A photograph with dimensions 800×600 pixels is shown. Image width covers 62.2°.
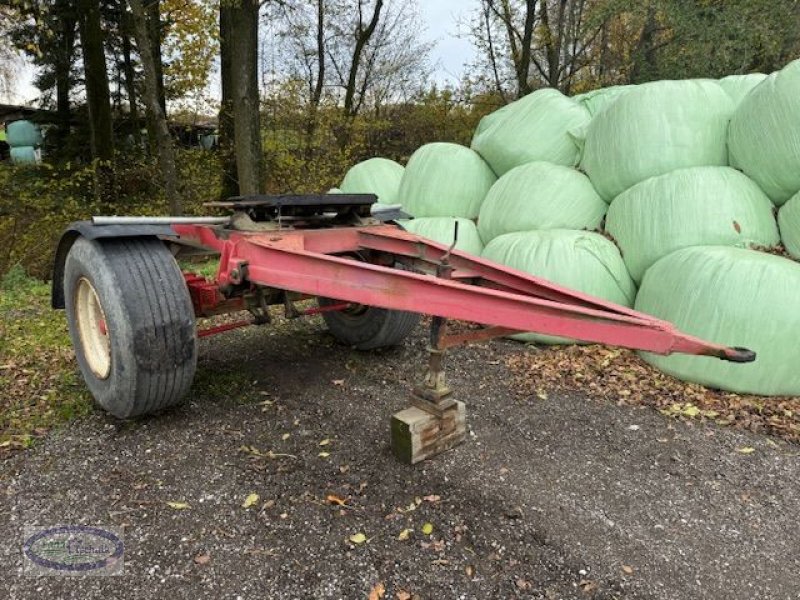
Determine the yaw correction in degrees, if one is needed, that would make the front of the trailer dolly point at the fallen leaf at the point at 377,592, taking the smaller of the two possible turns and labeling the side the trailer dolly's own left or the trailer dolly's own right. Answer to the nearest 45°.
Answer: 0° — it already faces it

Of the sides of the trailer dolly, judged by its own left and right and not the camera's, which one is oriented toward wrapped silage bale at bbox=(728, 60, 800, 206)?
left

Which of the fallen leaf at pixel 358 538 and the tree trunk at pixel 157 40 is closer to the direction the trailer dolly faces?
the fallen leaf

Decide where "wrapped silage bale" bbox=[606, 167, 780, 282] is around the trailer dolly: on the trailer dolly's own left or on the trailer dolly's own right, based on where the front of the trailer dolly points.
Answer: on the trailer dolly's own left

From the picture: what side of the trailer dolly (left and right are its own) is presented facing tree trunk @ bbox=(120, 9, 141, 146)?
back

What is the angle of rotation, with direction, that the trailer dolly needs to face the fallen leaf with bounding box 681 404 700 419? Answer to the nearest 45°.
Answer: approximately 45° to its left

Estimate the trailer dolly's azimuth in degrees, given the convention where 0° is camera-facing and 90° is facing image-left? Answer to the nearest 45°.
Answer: approximately 315°

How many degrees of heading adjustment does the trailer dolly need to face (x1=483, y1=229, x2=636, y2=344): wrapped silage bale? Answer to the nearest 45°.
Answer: approximately 90° to its left

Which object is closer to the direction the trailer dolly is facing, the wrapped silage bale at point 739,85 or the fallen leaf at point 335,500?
the fallen leaf

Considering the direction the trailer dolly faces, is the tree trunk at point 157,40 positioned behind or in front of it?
behind

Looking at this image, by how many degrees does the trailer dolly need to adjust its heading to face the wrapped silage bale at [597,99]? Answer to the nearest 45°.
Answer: approximately 90° to its left

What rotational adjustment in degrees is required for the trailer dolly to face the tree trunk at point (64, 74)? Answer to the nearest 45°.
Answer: approximately 180°

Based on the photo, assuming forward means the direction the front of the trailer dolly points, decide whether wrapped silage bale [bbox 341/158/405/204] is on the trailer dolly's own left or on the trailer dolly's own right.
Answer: on the trailer dolly's own left
